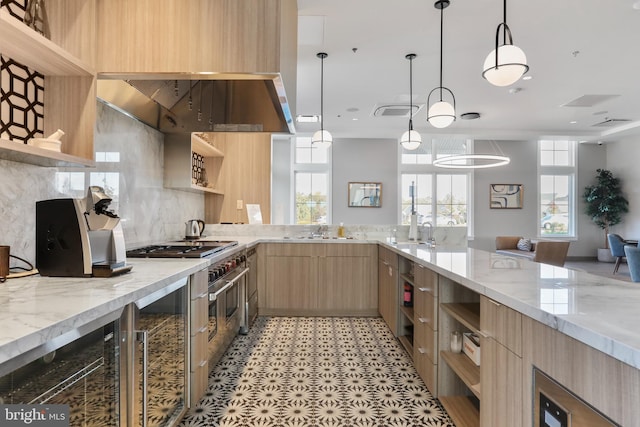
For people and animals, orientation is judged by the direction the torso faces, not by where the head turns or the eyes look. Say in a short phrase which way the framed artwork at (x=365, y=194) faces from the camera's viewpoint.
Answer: facing the viewer

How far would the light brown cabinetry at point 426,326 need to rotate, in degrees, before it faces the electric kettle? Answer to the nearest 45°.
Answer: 0° — it already faces it

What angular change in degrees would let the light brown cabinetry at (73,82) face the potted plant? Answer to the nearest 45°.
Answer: approximately 45° to its left

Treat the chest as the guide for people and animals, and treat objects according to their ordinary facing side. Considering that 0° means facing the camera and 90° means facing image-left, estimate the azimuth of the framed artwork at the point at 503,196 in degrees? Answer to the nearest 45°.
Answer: approximately 0°

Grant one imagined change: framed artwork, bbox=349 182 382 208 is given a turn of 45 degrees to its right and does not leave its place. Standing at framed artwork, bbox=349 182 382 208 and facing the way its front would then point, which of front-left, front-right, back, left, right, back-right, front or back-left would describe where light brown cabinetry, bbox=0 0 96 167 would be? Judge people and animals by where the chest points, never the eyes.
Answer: front-left

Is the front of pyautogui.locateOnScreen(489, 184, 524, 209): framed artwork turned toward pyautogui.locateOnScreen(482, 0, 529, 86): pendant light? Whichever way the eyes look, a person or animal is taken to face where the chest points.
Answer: yes

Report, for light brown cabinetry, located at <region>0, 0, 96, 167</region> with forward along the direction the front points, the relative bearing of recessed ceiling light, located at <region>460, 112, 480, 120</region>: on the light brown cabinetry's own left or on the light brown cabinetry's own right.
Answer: on the light brown cabinetry's own left

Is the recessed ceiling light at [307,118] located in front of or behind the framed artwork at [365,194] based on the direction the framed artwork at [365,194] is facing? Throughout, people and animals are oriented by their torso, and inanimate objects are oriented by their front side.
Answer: in front

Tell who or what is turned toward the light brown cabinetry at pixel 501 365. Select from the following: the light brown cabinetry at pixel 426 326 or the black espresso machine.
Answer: the black espresso machine

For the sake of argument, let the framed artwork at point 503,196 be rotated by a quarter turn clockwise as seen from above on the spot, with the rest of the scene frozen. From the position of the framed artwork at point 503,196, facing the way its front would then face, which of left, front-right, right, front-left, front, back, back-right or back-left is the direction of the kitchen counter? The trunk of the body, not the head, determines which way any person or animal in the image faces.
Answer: left

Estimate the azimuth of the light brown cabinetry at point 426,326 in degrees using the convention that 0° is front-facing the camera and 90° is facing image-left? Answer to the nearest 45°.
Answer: approximately 90°

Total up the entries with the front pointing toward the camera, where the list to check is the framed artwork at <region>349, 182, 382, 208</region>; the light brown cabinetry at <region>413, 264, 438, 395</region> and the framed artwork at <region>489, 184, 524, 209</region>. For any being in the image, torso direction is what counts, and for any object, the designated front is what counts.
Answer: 2

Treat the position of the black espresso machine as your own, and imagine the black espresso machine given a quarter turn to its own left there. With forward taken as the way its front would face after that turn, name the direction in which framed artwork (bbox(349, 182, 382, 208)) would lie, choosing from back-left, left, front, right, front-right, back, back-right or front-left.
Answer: front

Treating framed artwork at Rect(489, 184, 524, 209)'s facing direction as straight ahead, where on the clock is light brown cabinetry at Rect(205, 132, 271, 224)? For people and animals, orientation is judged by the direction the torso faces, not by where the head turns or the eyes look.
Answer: The light brown cabinetry is roughly at 1 o'clock from the framed artwork.

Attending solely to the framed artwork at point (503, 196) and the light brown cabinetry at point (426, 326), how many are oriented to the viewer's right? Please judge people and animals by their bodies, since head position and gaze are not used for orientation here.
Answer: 0
